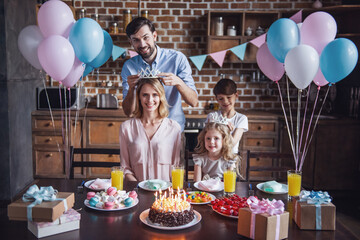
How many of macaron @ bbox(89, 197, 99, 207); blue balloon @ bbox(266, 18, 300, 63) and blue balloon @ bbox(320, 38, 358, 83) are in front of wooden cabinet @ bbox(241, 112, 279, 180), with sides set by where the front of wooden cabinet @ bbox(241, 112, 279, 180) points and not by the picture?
3

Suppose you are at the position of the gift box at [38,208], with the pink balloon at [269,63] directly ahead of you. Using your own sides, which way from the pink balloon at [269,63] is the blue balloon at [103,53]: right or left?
left

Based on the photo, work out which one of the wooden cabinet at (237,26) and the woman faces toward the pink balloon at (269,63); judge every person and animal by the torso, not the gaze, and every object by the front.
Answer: the wooden cabinet

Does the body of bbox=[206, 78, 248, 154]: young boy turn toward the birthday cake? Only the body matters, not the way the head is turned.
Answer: yes

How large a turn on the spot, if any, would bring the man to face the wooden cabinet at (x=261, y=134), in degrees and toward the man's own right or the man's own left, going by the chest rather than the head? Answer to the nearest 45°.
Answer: approximately 135° to the man's own left

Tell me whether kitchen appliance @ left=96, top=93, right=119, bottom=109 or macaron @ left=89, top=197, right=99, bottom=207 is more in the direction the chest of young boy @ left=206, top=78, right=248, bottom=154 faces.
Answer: the macaron
